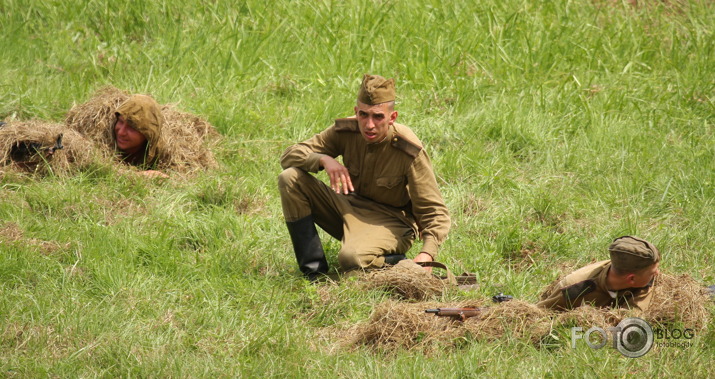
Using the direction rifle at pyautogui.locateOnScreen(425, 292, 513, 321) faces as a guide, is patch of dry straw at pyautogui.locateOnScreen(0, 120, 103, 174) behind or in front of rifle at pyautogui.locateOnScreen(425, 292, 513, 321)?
in front

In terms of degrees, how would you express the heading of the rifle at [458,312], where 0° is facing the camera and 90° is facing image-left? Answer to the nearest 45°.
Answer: approximately 90°

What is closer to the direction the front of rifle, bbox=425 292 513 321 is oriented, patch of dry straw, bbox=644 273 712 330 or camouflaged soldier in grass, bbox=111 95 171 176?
the camouflaged soldier in grass

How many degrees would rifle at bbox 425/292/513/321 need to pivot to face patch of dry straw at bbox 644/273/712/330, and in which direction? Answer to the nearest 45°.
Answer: approximately 180°

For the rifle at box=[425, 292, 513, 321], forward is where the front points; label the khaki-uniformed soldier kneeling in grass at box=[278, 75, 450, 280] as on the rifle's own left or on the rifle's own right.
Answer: on the rifle's own right

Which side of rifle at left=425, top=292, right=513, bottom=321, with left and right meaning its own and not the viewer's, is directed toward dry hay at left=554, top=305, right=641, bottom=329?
back

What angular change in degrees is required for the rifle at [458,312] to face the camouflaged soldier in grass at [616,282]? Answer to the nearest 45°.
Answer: approximately 180°
